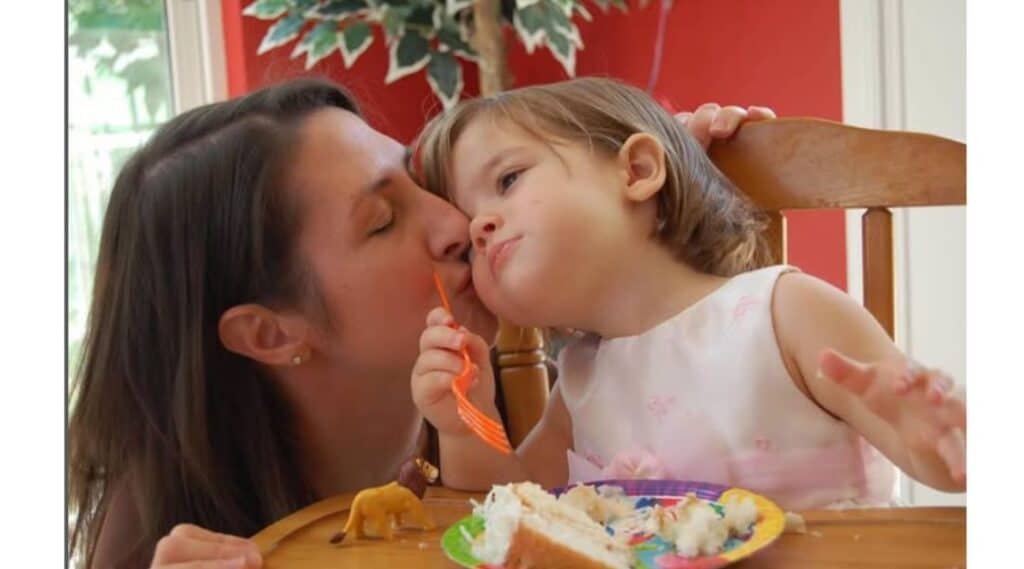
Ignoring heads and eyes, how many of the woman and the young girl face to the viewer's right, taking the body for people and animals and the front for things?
1

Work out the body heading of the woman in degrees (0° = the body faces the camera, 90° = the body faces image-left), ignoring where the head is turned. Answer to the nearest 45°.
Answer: approximately 270°

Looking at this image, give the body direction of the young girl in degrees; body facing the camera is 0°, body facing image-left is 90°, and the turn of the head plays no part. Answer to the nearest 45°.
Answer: approximately 45°

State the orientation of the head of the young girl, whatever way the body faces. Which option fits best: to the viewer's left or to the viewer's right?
to the viewer's left
